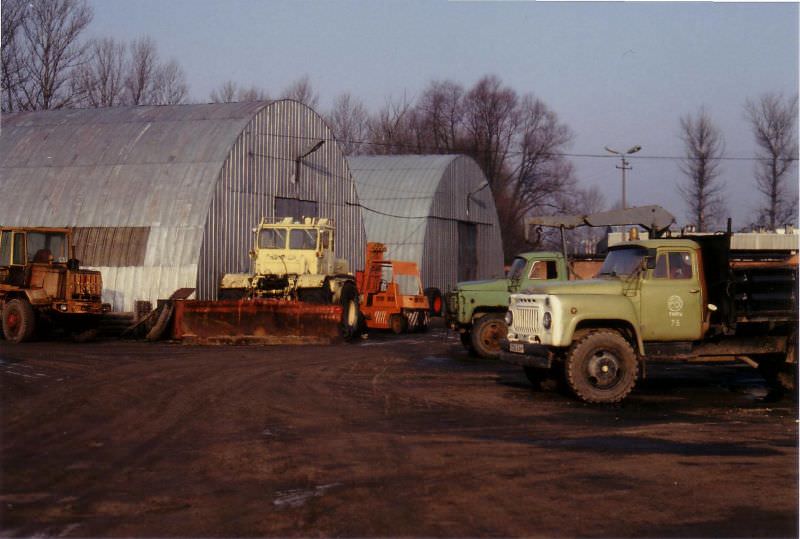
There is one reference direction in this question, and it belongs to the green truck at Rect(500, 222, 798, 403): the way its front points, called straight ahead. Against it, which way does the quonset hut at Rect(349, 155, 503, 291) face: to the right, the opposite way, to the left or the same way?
to the left

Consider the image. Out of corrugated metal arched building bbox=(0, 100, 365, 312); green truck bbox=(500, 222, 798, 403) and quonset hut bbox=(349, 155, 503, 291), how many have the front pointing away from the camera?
0

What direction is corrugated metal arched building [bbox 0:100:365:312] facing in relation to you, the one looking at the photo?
facing the viewer and to the right of the viewer

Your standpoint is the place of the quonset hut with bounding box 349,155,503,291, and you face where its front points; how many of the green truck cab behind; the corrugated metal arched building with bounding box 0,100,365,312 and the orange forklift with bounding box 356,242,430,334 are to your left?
0

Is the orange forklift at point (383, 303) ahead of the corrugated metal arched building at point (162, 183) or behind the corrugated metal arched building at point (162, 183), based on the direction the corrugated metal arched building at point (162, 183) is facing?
ahead

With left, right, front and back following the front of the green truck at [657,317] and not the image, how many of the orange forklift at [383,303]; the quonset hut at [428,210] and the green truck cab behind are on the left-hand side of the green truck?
0

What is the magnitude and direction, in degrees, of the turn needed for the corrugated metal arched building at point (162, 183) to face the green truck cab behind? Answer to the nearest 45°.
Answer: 0° — it already faces it

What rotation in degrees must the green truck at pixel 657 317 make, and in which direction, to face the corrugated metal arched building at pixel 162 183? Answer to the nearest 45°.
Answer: approximately 90° to its right

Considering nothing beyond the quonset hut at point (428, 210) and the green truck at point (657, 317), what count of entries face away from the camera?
0

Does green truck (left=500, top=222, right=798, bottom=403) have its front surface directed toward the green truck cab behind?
no

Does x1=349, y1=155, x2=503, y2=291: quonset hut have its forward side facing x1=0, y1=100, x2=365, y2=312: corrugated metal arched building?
no

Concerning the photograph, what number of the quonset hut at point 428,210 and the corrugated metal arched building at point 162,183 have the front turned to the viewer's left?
0

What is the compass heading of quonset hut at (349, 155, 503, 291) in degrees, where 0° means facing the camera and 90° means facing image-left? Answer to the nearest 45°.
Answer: approximately 315°

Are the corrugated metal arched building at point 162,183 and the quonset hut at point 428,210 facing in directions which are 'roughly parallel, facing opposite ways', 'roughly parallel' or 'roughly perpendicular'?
roughly parallel

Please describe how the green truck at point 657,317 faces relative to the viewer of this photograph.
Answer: facing the viewer and to the left of the viewer

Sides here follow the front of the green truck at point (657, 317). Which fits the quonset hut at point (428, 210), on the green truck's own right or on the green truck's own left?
on the green truck's own right
